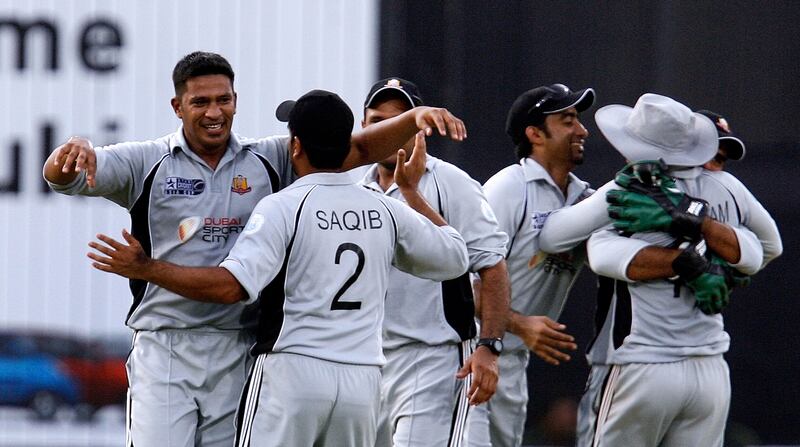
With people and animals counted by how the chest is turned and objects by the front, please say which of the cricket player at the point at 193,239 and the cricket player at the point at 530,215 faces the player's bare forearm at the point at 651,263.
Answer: the cricket player at the point at 530,215

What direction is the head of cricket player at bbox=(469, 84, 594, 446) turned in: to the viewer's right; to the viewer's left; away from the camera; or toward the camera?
to the viewer's right

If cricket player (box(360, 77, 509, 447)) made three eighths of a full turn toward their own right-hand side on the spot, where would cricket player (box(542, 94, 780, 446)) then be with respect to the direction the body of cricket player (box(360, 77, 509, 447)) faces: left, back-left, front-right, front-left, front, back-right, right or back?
right

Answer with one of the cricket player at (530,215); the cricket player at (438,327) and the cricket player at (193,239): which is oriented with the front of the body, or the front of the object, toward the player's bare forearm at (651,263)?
the cricket player at (530,215)

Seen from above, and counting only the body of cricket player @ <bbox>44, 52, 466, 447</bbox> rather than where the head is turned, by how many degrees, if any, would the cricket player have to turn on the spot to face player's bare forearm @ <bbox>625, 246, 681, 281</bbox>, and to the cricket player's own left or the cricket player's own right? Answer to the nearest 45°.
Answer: approximately 90° to the cricket player's own left

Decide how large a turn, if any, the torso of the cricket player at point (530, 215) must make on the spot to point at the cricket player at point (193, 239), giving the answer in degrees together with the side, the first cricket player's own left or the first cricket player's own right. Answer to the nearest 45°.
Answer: approximately 90° to the first cricket player's own right
